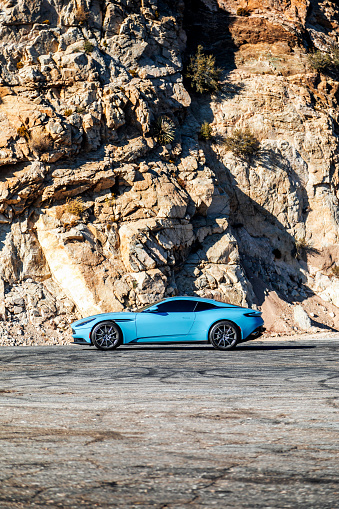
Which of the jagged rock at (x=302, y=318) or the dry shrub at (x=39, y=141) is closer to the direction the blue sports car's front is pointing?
the dry shrub

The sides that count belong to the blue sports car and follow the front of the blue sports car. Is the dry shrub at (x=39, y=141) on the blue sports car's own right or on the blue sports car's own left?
on the blue sports car's own right

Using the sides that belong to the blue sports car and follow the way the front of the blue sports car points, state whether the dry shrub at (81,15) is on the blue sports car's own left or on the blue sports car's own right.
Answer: on the blue sports car's own right

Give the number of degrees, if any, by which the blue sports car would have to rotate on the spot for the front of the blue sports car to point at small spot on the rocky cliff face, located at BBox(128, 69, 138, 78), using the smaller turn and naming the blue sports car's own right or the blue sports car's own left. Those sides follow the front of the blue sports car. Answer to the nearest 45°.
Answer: approximately 90° to the blue sports car's own right

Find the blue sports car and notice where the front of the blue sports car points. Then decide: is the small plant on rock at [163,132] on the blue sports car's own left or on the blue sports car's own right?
on the blue sports car's own right

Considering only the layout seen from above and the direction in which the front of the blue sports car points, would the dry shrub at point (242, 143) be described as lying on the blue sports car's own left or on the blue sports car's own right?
on the blue sports car's own right

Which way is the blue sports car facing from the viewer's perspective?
to the viewer's left

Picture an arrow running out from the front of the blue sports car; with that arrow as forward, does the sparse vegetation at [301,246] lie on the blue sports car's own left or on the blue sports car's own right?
on the blue sports car's own right

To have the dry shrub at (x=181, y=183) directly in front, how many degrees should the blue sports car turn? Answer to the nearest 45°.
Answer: approximately 90° to its right

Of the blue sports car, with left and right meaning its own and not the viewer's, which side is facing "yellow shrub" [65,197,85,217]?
right
